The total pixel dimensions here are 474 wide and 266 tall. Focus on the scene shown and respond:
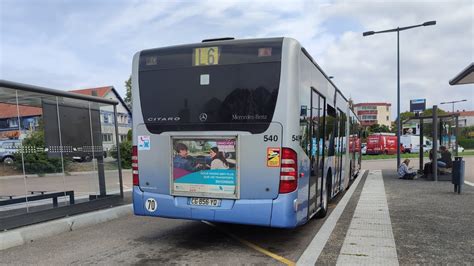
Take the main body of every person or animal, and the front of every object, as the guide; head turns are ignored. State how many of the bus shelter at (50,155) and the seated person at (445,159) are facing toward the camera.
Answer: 0

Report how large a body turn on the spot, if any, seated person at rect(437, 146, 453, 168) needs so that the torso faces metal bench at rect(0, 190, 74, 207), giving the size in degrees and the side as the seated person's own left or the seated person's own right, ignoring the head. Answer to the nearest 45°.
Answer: approximately 45° to the seated person's own left

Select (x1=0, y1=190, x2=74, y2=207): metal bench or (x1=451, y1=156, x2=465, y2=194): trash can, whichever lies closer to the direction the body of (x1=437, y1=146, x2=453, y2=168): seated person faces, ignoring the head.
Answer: the metal bench

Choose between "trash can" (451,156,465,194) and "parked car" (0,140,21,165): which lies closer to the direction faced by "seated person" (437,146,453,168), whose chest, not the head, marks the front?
the parked car

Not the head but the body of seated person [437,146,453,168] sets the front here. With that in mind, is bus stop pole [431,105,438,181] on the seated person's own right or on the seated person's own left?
on the seated person's own left

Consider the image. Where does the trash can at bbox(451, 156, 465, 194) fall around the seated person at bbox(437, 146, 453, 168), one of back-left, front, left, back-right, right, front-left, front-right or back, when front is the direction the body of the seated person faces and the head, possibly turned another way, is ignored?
left

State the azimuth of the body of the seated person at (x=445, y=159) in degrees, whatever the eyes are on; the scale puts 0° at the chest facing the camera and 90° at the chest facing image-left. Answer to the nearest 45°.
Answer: approximately 90°

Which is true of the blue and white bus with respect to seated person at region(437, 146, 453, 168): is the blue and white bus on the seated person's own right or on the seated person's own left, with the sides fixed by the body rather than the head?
on the seated person's own left

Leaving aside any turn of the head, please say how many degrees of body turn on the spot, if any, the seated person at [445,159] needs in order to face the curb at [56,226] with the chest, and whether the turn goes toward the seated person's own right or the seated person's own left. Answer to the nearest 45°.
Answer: approximately 45° to the seated person's own left
